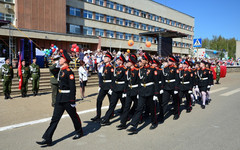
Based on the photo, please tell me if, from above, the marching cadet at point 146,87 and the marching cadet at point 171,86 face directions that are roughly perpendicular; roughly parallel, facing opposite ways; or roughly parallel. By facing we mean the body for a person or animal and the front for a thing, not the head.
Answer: roughly parallel

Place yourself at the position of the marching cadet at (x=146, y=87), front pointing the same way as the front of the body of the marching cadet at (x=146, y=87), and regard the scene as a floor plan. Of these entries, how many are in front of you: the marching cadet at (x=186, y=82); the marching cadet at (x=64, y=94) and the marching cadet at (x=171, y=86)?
1

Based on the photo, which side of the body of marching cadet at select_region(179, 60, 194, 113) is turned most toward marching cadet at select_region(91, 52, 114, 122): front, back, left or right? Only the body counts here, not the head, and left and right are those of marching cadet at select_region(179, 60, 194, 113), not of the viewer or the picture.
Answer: front

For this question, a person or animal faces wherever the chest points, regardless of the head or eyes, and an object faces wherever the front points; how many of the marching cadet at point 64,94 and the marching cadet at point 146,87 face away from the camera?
0

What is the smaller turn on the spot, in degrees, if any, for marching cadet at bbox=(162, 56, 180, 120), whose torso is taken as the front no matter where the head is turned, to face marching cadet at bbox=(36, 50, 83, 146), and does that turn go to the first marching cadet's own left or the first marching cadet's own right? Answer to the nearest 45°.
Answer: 0° — they already face them

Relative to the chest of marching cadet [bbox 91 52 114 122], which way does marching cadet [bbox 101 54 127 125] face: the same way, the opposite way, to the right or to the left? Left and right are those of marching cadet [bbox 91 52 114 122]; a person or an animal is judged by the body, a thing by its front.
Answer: the same way

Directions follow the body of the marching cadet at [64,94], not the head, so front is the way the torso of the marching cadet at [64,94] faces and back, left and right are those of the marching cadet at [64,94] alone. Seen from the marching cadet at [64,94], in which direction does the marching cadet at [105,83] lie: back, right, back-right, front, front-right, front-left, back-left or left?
back-right

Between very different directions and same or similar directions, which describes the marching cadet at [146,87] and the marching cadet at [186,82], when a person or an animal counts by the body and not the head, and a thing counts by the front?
same or similar directions

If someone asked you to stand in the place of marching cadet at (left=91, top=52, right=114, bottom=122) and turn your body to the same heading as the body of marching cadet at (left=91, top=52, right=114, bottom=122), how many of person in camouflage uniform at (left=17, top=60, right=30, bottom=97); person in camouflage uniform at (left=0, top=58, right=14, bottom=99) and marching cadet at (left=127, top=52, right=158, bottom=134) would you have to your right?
2

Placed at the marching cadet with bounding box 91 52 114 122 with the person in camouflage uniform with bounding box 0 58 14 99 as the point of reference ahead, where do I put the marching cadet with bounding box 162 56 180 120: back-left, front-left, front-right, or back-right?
back-right

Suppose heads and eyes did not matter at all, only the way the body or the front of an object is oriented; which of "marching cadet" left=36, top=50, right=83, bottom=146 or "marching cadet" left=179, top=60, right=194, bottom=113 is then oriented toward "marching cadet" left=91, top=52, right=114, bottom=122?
"marching cadet" left=179, top=60, right=194, bottom=113

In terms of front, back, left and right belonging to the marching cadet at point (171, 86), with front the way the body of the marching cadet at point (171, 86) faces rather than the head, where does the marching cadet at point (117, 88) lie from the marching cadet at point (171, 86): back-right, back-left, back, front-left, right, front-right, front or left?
front

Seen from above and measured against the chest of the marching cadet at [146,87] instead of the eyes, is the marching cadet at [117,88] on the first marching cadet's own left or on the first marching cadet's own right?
on the first marching cadet's own right

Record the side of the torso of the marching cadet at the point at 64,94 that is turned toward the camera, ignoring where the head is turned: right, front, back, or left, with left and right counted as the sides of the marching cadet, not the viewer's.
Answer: left

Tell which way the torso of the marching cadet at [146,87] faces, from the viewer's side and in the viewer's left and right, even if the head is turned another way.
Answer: facing the viewer and to the left of the viewer

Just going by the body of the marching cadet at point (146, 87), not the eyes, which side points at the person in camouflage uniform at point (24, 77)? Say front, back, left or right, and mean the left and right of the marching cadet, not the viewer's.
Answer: right

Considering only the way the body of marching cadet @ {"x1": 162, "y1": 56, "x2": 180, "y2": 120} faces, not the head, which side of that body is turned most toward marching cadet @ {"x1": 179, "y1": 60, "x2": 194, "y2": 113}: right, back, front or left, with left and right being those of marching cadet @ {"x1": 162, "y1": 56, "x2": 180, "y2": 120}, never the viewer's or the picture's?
back

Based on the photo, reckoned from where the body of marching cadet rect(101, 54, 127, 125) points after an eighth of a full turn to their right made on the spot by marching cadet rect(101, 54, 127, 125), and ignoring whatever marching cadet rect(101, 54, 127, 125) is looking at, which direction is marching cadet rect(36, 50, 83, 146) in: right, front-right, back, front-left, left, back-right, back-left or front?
front-left
